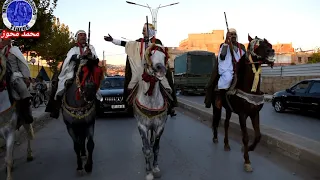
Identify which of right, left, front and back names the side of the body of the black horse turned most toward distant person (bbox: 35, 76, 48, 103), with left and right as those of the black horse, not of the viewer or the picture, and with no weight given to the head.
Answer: back

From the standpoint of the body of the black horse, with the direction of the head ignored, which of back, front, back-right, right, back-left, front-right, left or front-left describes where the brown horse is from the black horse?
left

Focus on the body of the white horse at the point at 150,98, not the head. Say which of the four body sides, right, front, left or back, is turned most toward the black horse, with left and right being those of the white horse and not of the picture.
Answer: right

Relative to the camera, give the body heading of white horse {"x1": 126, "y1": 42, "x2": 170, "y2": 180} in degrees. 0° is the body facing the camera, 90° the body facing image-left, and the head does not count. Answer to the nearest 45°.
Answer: approximately 0°

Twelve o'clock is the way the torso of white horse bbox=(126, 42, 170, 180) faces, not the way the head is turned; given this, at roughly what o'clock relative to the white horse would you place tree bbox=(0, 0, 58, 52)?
The tree is roughly at 5 o'clock from the white horse.

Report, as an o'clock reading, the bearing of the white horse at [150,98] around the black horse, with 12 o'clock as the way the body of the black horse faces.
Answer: The white horse is roughly at 10 o'clock from the black horse.

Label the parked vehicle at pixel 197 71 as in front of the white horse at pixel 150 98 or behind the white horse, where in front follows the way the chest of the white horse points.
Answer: behind

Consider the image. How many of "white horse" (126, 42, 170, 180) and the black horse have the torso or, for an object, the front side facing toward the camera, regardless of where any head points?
2

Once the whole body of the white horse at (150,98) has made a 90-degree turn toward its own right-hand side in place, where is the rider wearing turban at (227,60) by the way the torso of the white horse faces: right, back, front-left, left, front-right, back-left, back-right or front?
back-right

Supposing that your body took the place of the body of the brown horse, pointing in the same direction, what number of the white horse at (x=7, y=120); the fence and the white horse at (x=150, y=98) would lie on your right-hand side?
2
